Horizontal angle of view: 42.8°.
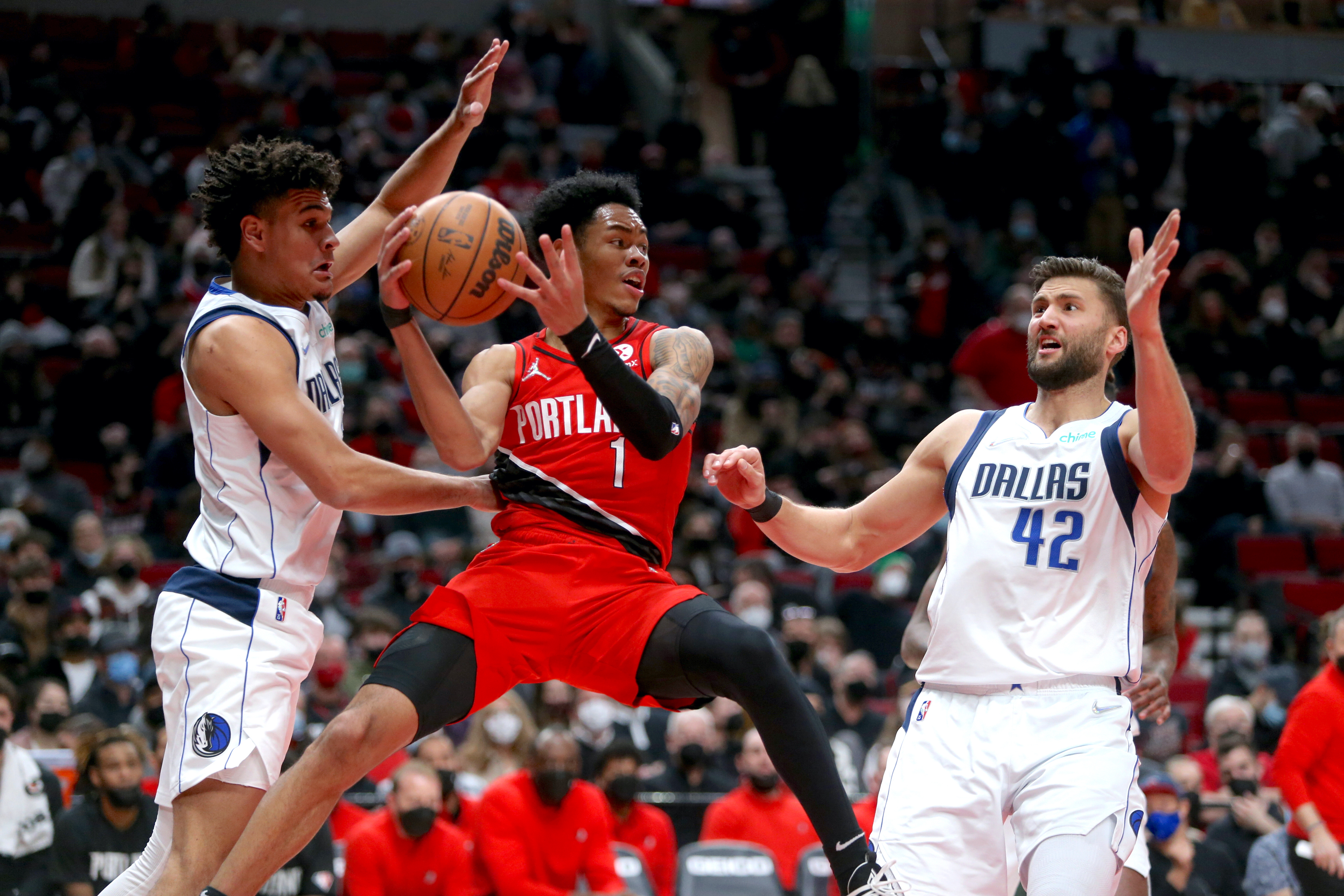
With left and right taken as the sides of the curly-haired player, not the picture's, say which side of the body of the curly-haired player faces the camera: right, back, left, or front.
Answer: right

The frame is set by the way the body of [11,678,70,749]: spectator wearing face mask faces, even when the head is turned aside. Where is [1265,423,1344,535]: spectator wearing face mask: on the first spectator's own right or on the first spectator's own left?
on the first spectator's own left

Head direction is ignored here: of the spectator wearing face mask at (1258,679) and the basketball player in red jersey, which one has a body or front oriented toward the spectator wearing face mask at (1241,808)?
the spectator wearing face mask at (1258,679)

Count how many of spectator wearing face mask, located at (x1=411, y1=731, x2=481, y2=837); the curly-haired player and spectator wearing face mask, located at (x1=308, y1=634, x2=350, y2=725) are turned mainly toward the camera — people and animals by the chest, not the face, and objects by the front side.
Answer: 2

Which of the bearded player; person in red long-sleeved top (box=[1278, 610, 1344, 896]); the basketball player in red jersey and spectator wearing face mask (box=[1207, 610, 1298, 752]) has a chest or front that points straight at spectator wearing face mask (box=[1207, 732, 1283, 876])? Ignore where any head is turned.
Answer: spectator wearing face mask (box=[1207, 610, 1298, 752])

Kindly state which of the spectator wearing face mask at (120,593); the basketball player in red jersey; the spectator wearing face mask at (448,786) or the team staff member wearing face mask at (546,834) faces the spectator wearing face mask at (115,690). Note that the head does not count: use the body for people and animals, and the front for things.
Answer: the spectator wearing face mask at (120,593)

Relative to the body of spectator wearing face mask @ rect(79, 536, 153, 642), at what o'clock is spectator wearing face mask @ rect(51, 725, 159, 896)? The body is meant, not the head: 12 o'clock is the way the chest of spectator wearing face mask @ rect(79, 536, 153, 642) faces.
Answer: spectator wearing face mask @ rect(51, 725, 159, 896) is roughly at 12 o'clock from spectator wearing face mask @ rect(79, 536, 153, 642).

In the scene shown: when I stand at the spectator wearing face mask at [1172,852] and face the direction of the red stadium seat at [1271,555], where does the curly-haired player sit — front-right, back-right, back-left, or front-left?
back-left
